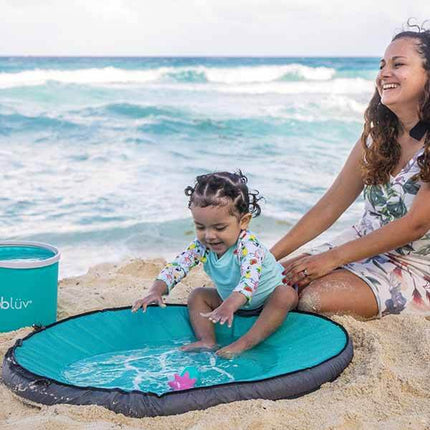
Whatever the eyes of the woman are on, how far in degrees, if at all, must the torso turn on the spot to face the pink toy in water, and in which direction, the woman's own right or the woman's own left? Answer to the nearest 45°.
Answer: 0° — they already face it

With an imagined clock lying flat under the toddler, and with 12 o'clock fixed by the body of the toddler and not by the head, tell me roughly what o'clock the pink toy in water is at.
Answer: The pink toy in water is roughly at 11 o'clock from the toddler.

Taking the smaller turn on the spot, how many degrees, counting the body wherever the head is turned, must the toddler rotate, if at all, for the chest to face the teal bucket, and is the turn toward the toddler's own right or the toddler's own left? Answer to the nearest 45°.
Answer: approximately 45° to the toddler's own right

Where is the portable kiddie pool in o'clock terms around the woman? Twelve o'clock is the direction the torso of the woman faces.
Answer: The portable kiddie pool is roughly at 12 o'clock from the woman.

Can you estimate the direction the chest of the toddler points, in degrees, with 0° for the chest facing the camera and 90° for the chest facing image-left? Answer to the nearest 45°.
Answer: approximately 45°

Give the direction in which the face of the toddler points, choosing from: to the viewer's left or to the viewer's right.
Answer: to the viewer's left

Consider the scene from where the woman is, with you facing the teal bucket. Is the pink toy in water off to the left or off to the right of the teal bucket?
left

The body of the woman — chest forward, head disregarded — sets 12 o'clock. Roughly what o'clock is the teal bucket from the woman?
The teal bucket is roughly at 1 o'clock from the woman.

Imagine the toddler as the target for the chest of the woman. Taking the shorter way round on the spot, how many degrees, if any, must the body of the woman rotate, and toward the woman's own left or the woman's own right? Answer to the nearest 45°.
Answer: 0° — they already face them
